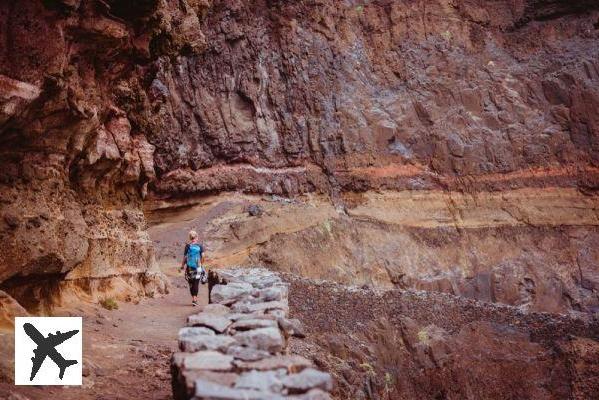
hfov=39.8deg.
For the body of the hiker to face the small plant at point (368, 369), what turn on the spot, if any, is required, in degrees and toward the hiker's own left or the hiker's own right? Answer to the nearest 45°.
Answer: approximately 45° to the hiker's own right
